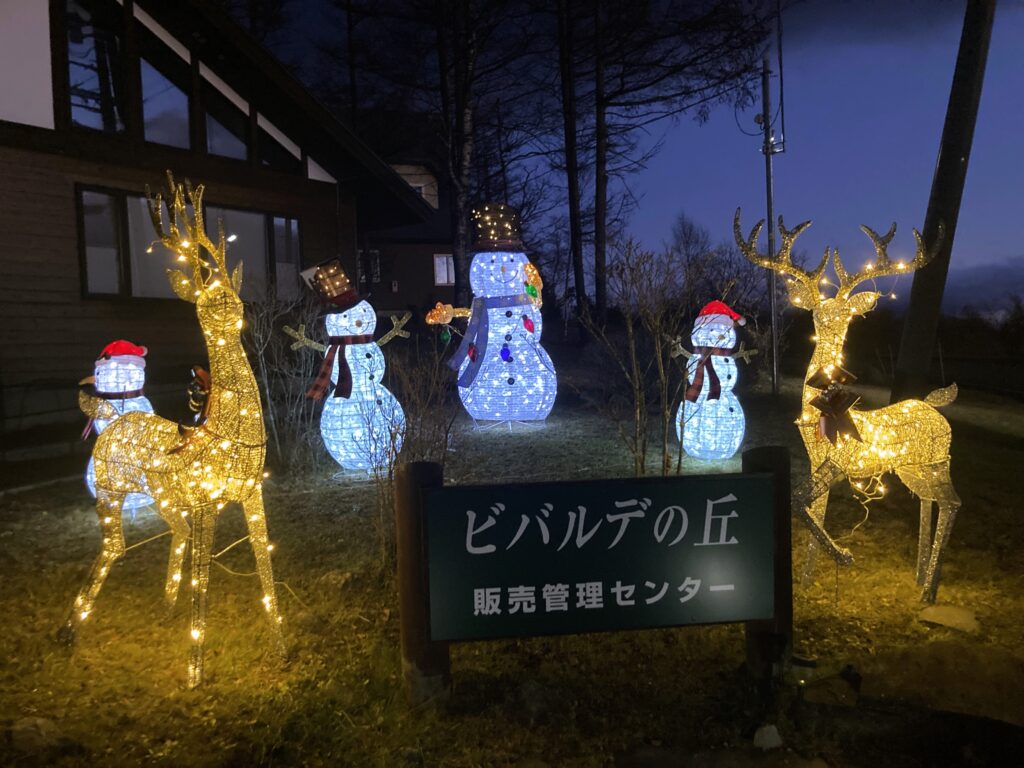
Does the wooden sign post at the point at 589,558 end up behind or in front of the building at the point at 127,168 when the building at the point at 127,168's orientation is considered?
in front

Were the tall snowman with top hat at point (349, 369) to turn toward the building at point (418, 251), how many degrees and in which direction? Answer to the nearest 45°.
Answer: approximately 135° to its left

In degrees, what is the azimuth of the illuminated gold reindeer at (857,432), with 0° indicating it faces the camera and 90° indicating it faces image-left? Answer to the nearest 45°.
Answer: approximately 45°

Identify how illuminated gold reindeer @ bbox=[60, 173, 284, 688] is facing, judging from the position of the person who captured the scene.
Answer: facing the viewer and to the right of the viewer

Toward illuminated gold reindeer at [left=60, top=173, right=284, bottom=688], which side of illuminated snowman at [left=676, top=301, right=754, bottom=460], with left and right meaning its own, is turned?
right

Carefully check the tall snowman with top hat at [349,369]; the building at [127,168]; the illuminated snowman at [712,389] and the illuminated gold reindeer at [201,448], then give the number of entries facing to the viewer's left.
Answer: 0

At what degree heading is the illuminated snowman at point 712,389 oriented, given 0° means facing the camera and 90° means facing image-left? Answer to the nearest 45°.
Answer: approximately 315°

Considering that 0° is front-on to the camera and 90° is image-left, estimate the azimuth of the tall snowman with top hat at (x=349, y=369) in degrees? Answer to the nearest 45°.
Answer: approximately 315°

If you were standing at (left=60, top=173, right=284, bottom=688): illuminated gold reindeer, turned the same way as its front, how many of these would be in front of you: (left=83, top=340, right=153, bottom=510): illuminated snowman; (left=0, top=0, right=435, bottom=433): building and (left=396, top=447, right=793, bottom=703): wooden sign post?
1

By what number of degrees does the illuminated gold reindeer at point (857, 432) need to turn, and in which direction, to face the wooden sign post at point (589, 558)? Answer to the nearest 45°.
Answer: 0° — it already faces it

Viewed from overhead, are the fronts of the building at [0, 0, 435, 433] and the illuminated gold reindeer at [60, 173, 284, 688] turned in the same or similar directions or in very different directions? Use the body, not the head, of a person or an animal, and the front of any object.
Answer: same or similar directions

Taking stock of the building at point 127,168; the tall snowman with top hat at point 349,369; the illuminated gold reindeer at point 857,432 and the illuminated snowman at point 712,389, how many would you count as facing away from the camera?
0

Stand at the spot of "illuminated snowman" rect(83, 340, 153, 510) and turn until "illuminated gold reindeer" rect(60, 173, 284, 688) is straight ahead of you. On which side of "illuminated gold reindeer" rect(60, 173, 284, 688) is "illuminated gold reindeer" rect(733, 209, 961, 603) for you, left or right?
left

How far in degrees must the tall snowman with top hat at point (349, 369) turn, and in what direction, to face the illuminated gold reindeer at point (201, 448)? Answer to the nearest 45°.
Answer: approximately 45° to its right
